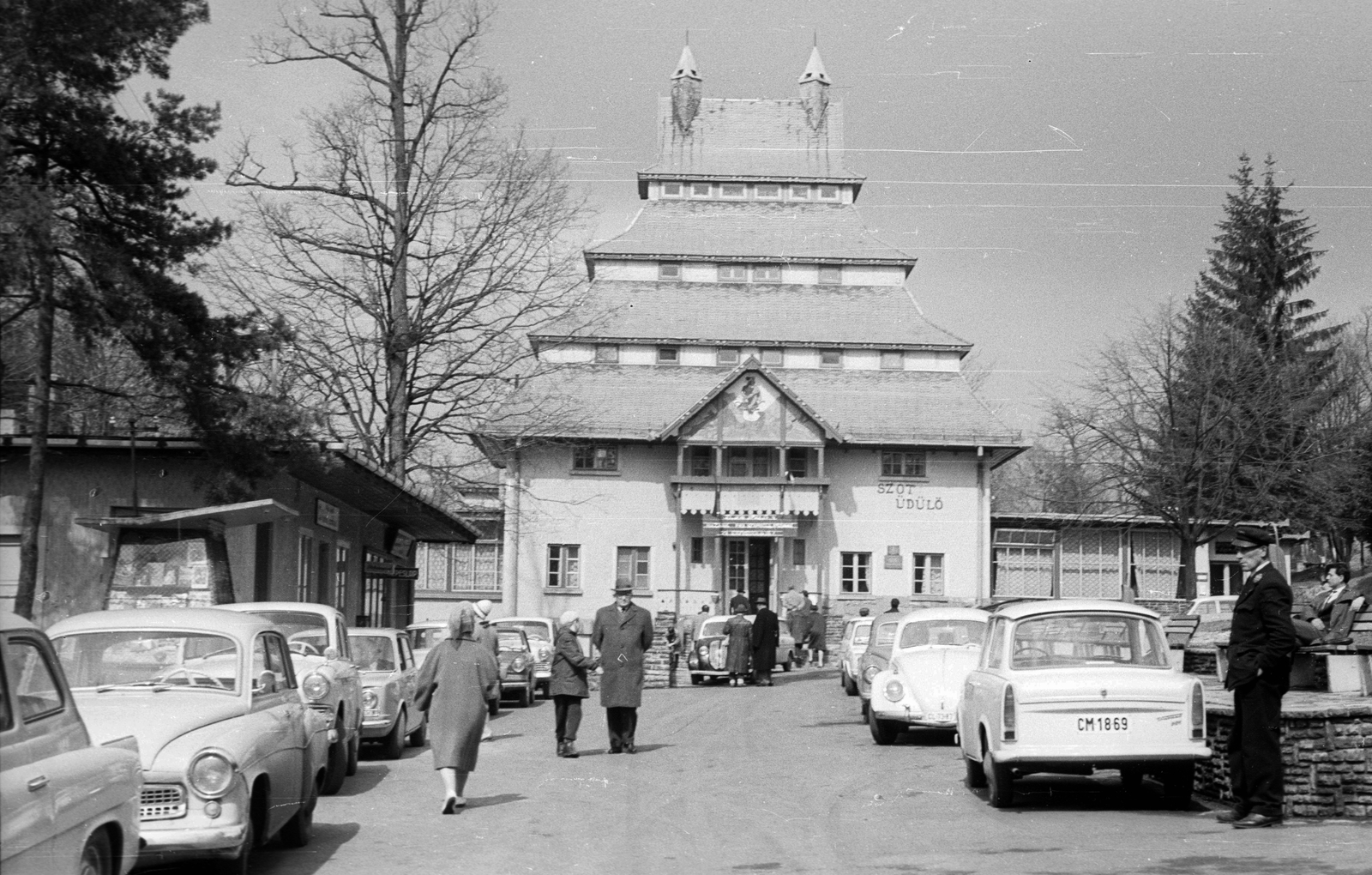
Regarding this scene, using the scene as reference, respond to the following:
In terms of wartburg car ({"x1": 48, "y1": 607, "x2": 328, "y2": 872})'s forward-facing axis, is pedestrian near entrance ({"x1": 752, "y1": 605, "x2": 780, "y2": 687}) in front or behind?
behind

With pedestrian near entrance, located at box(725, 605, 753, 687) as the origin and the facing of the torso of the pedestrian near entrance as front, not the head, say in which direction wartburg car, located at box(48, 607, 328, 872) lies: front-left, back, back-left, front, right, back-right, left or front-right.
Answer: back

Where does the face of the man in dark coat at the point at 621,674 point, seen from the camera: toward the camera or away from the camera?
toward the camera

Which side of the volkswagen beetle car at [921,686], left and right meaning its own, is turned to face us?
front

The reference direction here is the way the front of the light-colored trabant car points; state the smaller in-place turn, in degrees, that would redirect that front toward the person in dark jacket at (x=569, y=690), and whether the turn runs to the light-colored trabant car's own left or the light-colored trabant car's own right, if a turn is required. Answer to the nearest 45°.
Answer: approximately 45° to the light-colored trabant car's own left

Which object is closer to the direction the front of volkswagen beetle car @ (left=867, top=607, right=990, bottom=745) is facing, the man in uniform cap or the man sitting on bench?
the man in uniform cap

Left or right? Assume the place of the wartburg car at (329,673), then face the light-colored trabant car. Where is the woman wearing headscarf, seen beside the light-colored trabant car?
right

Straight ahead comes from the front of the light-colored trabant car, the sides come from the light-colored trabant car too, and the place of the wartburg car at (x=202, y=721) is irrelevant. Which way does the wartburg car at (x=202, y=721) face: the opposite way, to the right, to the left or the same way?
the opposite way

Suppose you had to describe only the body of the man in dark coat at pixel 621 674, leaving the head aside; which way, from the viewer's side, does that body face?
toward the camera

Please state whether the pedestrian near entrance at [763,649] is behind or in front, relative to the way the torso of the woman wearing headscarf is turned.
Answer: in front

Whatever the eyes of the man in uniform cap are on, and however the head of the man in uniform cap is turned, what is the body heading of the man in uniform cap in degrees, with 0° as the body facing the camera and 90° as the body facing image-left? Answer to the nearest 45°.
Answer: approximately 90°

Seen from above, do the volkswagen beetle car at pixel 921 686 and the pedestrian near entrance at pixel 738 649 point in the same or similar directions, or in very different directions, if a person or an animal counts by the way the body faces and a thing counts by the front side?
very different directions

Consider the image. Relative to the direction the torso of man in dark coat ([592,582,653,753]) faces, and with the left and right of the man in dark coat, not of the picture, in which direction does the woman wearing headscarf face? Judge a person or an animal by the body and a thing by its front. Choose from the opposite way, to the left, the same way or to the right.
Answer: the opposite way

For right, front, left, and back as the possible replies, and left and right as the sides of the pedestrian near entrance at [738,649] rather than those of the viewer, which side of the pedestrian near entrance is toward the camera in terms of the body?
back
